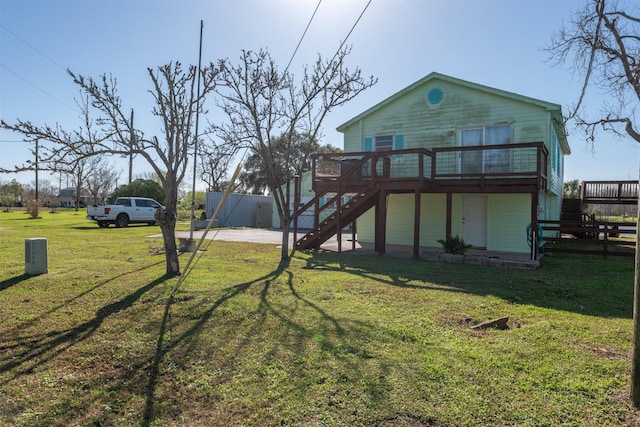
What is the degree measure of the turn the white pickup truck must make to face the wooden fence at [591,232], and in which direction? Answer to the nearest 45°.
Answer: approximately 90° to its right

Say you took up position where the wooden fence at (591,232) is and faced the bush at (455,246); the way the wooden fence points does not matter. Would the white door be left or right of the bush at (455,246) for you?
right

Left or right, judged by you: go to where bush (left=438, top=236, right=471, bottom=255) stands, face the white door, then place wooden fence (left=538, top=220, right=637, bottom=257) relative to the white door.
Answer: right

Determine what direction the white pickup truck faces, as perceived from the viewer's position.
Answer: facing away from the viewer and to the right of the viewer

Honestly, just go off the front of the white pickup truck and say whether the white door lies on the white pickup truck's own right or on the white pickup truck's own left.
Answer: on the white pickup truck's own right

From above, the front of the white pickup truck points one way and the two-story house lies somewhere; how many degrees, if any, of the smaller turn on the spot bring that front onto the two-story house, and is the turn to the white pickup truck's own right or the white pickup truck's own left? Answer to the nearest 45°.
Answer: approximately 90° to the white pickup truck's own right

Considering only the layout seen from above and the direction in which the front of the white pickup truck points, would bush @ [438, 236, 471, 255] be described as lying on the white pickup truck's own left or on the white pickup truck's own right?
on the white pickup truck's own right
